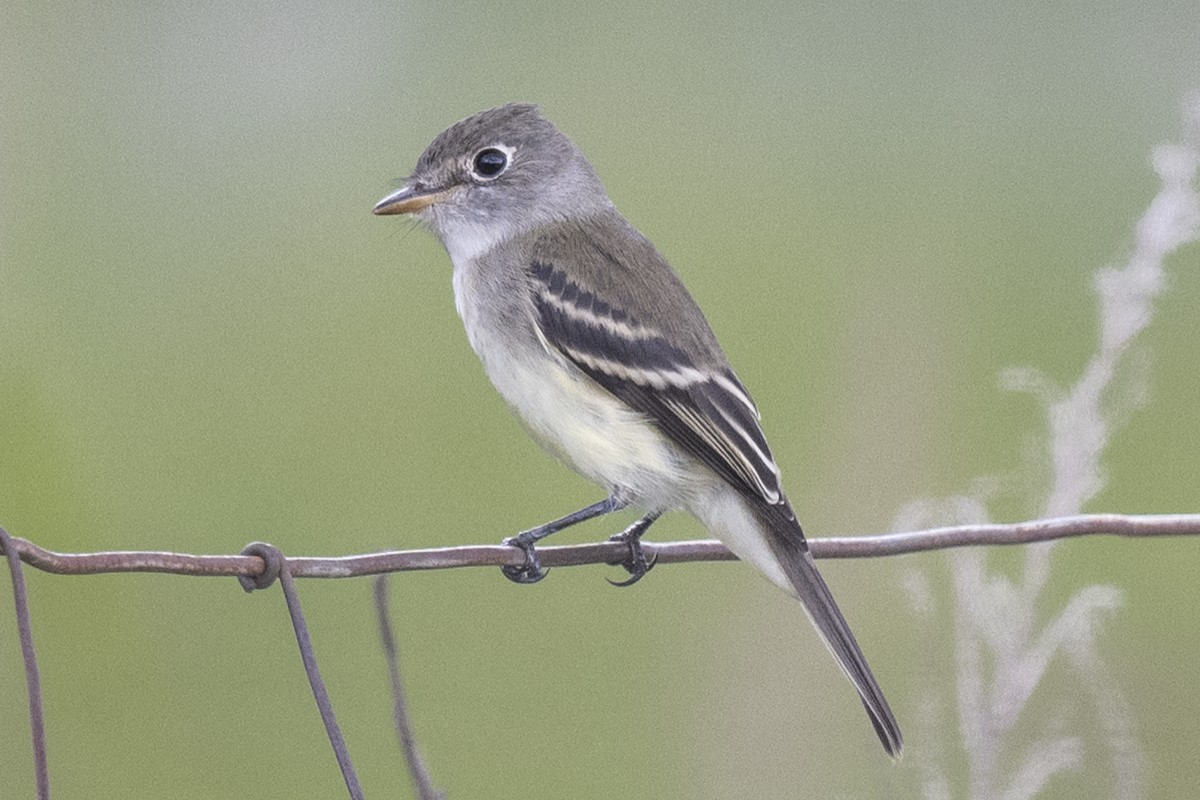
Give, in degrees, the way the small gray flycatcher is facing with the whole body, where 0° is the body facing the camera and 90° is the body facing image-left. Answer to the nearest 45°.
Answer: approximately 90°
